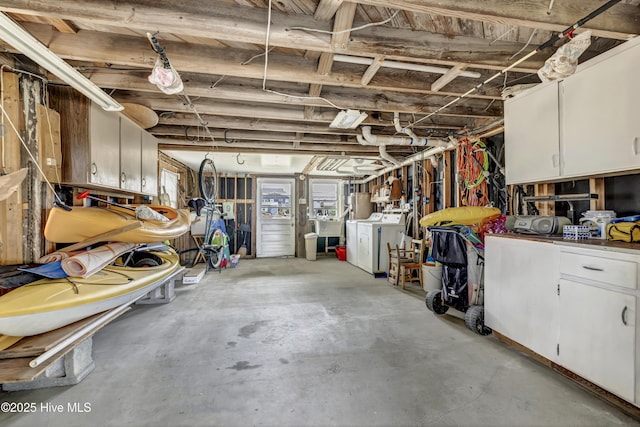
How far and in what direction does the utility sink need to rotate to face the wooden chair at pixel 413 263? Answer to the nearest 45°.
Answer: approximately 45° to its left

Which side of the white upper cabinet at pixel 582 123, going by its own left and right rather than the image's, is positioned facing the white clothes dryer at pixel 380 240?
right

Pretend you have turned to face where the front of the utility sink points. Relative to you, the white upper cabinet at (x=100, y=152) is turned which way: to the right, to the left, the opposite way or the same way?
to the left

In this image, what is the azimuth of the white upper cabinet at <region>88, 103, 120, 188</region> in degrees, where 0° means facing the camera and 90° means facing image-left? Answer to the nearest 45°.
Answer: approximately 315°

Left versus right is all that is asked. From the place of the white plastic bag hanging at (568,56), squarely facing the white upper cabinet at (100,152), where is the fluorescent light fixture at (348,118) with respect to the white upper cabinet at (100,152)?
right

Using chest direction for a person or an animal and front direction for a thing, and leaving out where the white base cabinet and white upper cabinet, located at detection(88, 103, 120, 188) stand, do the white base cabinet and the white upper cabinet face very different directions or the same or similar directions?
very different directions

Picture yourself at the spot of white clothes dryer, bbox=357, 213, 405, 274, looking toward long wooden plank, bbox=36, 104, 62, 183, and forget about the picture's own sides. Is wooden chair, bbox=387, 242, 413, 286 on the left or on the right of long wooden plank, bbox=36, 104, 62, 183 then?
left

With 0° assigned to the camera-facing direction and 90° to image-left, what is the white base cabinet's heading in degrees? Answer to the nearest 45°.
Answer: approximately 45°
